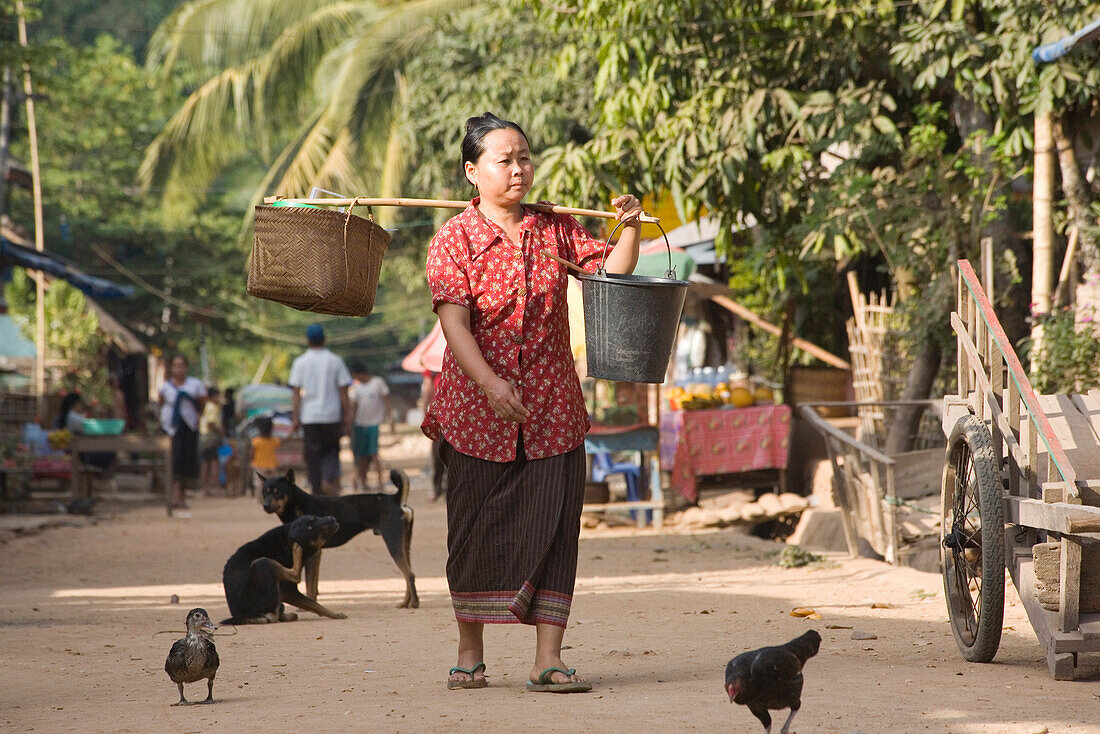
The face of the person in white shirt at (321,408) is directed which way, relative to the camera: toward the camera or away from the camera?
away from the camera

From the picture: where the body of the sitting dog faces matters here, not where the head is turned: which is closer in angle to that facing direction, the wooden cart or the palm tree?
the wooden cart

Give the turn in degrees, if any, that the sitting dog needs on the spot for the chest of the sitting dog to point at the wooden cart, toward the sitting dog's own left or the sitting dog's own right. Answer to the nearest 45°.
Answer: approximately 45° to the sitting dog's own right

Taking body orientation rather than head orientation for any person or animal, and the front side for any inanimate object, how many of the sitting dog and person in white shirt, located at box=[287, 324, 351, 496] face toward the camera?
0

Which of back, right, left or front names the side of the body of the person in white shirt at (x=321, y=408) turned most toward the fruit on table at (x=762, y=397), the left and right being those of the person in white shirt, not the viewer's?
right

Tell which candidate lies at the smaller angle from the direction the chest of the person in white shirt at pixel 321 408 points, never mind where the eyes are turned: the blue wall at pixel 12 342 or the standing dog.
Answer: the blue wall

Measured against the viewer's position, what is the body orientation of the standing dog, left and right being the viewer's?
facing to the left of the viewer

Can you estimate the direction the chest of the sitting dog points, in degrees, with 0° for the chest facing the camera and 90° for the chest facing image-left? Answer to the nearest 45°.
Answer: approximately 270°

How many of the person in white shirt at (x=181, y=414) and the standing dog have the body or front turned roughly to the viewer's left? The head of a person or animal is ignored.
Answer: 1

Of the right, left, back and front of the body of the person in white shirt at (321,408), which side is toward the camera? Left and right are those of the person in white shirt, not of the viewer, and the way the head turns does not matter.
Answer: back

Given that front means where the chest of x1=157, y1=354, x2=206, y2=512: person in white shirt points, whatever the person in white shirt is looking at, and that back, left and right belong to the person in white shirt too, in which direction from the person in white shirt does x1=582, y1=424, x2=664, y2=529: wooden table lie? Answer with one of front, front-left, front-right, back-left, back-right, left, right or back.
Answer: front-left

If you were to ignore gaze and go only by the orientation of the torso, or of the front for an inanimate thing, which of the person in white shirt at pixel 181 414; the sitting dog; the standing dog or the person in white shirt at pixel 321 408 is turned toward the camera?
the person in white shirt at pixel 181 414

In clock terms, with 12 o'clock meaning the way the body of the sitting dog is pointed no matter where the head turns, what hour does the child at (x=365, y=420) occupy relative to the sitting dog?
The child is roughly at 9 o'clock from the sitting dog.

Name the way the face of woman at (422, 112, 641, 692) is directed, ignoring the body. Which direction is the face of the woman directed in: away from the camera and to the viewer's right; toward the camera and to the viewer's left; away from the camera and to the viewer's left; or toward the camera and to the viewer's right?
toward the camera and to the viewer's right
